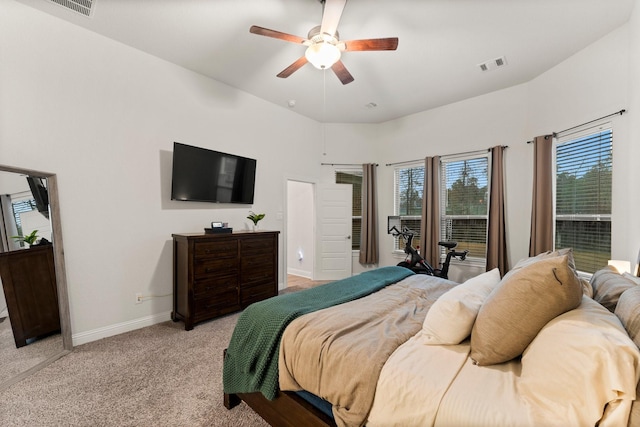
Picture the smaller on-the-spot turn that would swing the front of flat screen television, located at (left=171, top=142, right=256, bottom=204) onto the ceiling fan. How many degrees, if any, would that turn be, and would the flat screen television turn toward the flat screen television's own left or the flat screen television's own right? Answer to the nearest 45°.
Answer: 0° — it already faces it

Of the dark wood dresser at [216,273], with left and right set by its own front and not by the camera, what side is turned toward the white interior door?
left

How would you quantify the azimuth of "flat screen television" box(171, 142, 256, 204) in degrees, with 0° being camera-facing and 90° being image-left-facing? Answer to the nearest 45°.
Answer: approximately 315°

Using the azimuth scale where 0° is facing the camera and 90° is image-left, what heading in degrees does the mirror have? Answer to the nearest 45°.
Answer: approximately 315°

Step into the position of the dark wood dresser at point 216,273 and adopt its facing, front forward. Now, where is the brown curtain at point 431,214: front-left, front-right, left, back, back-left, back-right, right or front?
front-left

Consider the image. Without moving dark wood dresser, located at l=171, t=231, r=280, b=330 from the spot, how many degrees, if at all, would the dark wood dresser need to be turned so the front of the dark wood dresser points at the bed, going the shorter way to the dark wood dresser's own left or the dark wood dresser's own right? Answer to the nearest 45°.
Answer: approximately 45° to the dark wood dresser's own right

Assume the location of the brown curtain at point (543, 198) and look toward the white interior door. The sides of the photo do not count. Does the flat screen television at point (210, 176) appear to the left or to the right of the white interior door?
left

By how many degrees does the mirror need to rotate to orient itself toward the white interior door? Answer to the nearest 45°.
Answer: approximately 45° to its left

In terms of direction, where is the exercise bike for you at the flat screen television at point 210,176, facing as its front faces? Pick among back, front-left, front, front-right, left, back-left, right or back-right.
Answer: front-left

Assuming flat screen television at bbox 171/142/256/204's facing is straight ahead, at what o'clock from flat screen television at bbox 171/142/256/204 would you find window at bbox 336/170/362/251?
The window is roughly at 10 o'clock from the flat screen television.

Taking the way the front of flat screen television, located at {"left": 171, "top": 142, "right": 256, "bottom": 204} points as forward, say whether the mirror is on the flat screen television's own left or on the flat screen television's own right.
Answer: on the flat screen television's own right
